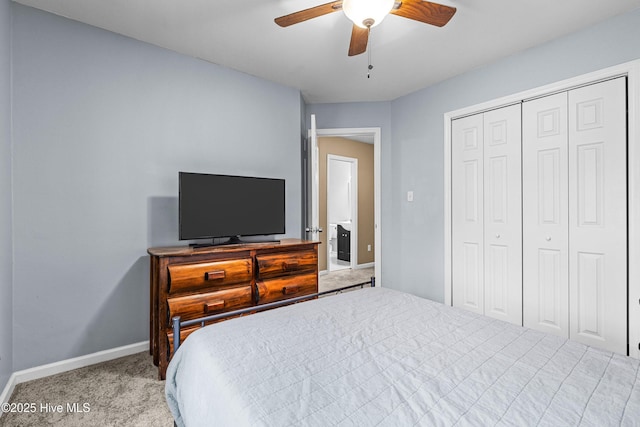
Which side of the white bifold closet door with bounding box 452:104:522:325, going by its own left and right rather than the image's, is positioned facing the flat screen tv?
front

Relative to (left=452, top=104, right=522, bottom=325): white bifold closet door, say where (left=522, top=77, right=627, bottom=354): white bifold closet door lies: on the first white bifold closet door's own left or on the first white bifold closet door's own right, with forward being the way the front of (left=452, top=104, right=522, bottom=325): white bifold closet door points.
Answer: on the first white bifold closet door's own left

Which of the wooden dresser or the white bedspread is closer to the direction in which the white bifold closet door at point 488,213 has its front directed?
the wooden dresser

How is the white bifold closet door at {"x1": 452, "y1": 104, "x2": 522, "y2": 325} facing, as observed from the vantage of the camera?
facing the viewer and to the left of the viewer

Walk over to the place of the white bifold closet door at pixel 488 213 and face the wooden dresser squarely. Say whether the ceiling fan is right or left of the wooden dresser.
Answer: left

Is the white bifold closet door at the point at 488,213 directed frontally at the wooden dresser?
yes

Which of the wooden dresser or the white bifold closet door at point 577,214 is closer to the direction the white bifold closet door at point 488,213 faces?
the wooden dresser

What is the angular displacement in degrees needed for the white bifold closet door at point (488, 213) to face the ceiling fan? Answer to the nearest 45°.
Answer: approximately 45° to its left

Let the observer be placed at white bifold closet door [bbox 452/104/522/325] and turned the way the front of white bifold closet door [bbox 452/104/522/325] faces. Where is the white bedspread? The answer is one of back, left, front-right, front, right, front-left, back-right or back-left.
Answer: front-left
